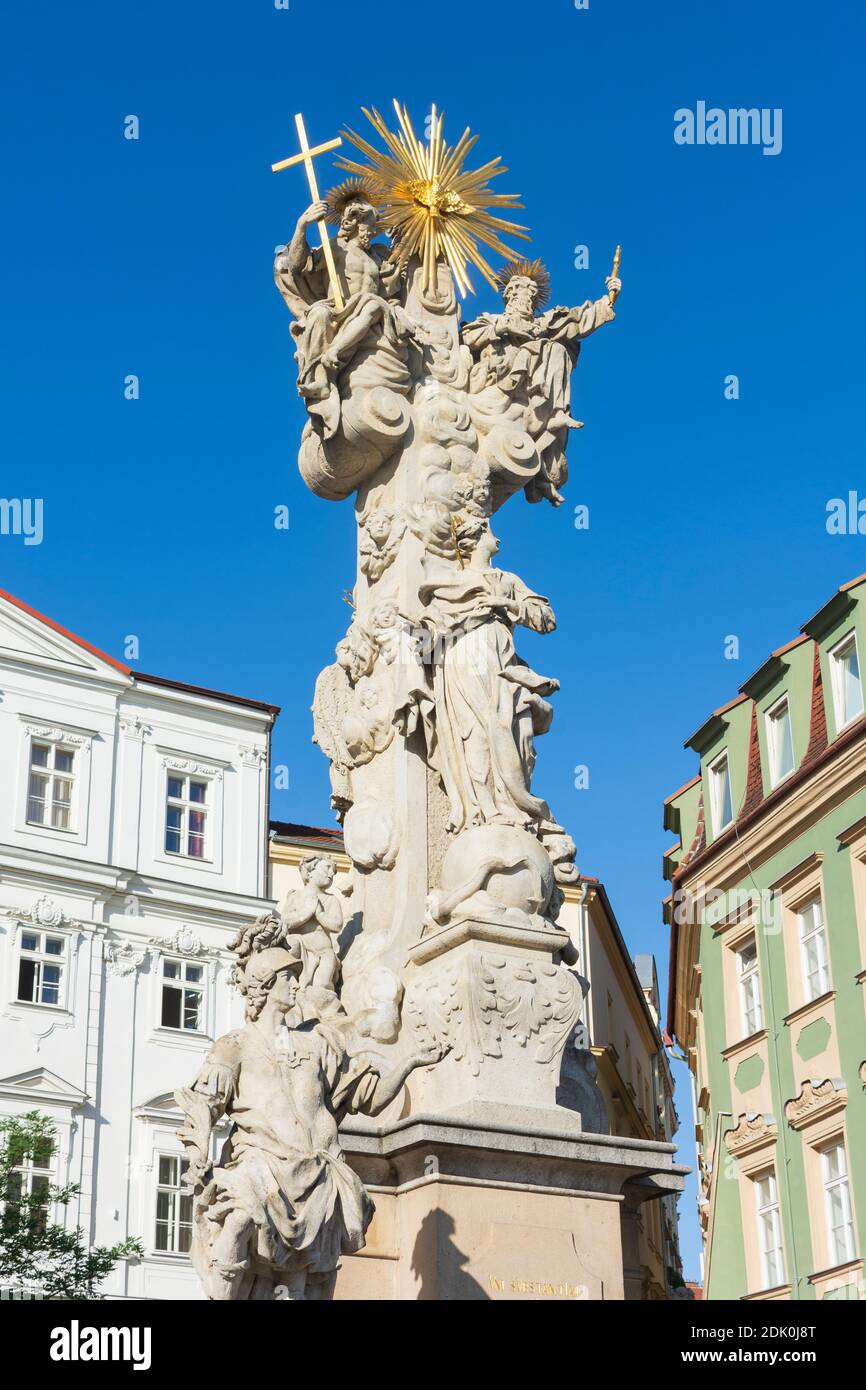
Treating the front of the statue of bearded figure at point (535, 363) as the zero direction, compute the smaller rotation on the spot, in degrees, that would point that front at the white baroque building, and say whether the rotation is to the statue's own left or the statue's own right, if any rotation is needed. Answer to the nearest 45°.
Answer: approximately 180°

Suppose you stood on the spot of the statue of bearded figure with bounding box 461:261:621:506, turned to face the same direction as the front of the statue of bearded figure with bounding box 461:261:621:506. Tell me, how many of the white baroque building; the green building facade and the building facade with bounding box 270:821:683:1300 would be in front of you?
0

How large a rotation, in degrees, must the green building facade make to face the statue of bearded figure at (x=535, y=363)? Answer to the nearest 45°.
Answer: approximately 45° to its left

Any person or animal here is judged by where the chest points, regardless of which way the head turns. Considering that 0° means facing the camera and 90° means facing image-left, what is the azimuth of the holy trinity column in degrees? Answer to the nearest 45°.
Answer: approximately 315°

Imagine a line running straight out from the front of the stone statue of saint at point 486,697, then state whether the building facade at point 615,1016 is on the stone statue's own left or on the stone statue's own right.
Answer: on the stone statue's own left

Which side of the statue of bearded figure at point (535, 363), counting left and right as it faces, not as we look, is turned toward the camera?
front

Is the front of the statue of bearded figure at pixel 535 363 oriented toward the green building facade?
no

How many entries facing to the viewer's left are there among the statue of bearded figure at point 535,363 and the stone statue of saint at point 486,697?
0

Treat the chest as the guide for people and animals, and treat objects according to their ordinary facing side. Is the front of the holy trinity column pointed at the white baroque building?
no

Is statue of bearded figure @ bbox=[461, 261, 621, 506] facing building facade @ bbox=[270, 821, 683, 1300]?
no

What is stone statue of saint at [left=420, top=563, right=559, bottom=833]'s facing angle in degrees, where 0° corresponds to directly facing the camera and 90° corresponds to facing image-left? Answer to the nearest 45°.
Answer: approximately 315°

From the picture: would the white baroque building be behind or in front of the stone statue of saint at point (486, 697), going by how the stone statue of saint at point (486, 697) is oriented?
behind
